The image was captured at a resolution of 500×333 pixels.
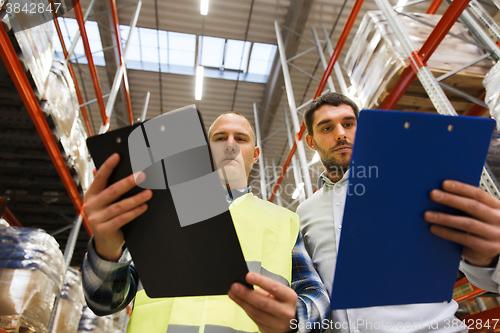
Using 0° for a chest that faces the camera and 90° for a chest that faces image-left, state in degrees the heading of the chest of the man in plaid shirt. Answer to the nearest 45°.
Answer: approximately 0°
